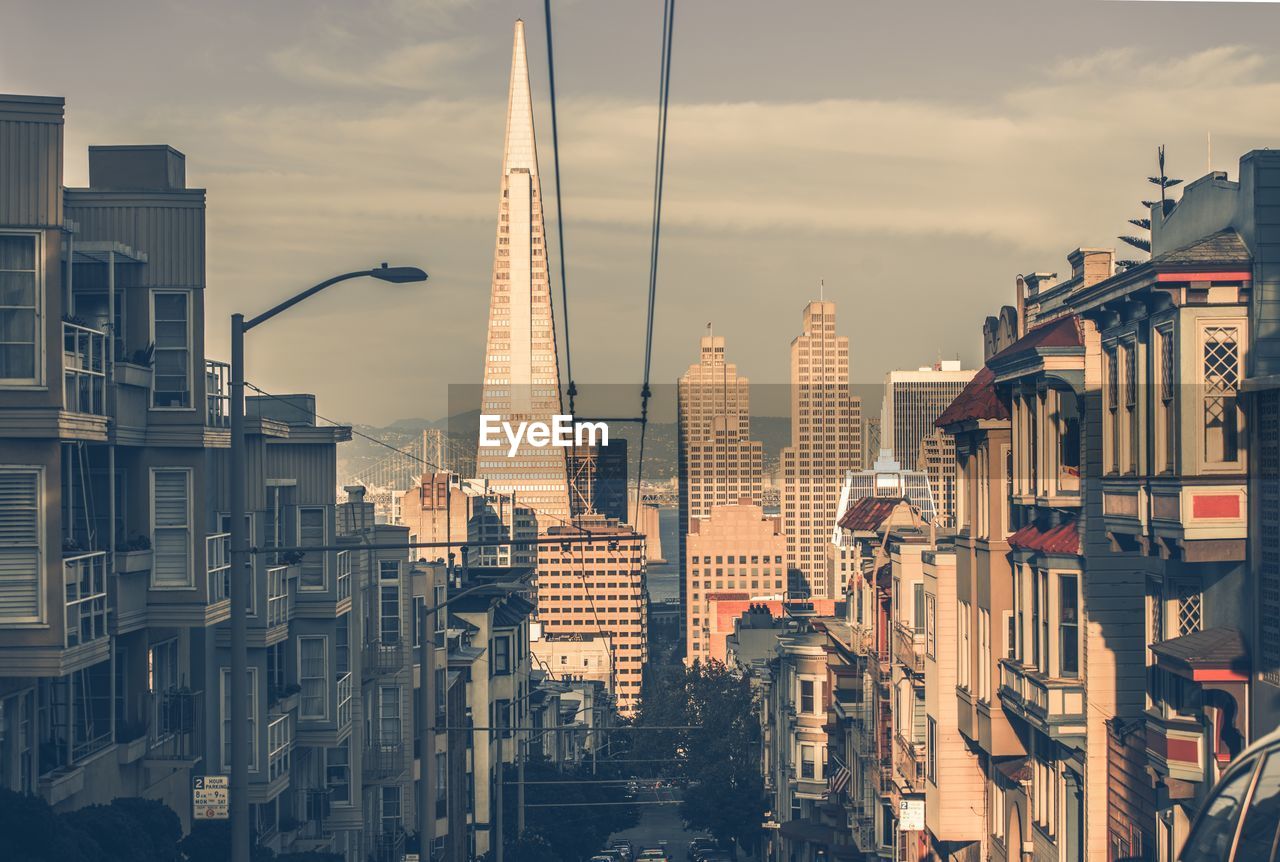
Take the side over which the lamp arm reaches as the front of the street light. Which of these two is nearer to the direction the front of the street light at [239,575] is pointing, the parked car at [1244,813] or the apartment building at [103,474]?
the parked car

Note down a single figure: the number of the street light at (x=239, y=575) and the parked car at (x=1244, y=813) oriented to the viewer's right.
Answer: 1

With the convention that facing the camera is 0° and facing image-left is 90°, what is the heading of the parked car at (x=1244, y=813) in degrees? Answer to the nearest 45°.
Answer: approximately 135°

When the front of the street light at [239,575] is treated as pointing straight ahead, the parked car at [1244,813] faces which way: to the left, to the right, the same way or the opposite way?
to the left

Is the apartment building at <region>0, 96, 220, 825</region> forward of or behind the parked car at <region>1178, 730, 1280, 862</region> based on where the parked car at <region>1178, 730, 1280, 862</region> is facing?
forward

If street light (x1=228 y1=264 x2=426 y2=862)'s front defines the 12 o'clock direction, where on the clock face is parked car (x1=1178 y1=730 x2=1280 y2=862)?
The parked car is roughly at 2 o'clock from the street light.

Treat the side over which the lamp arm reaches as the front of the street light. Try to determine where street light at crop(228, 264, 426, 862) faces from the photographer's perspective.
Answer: facing to the right of the viewer
